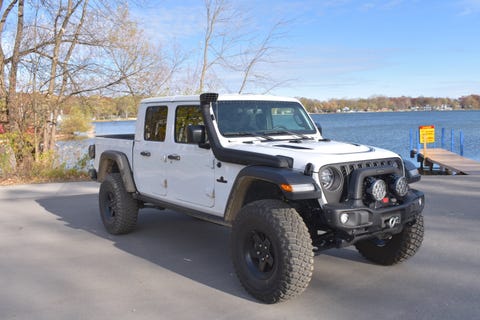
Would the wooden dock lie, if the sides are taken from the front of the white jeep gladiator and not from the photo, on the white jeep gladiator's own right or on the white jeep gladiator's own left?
on the white jeep gladiator's own left
